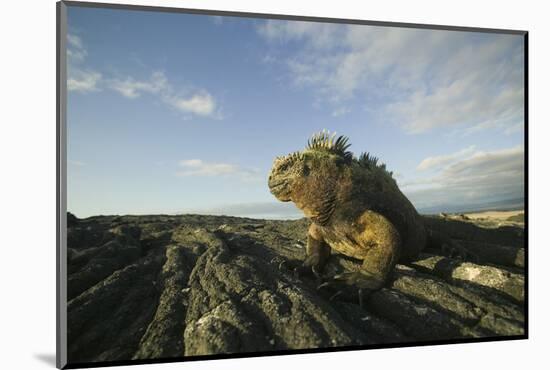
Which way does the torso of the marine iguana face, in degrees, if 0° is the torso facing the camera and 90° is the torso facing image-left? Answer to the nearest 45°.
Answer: approximately 45°
